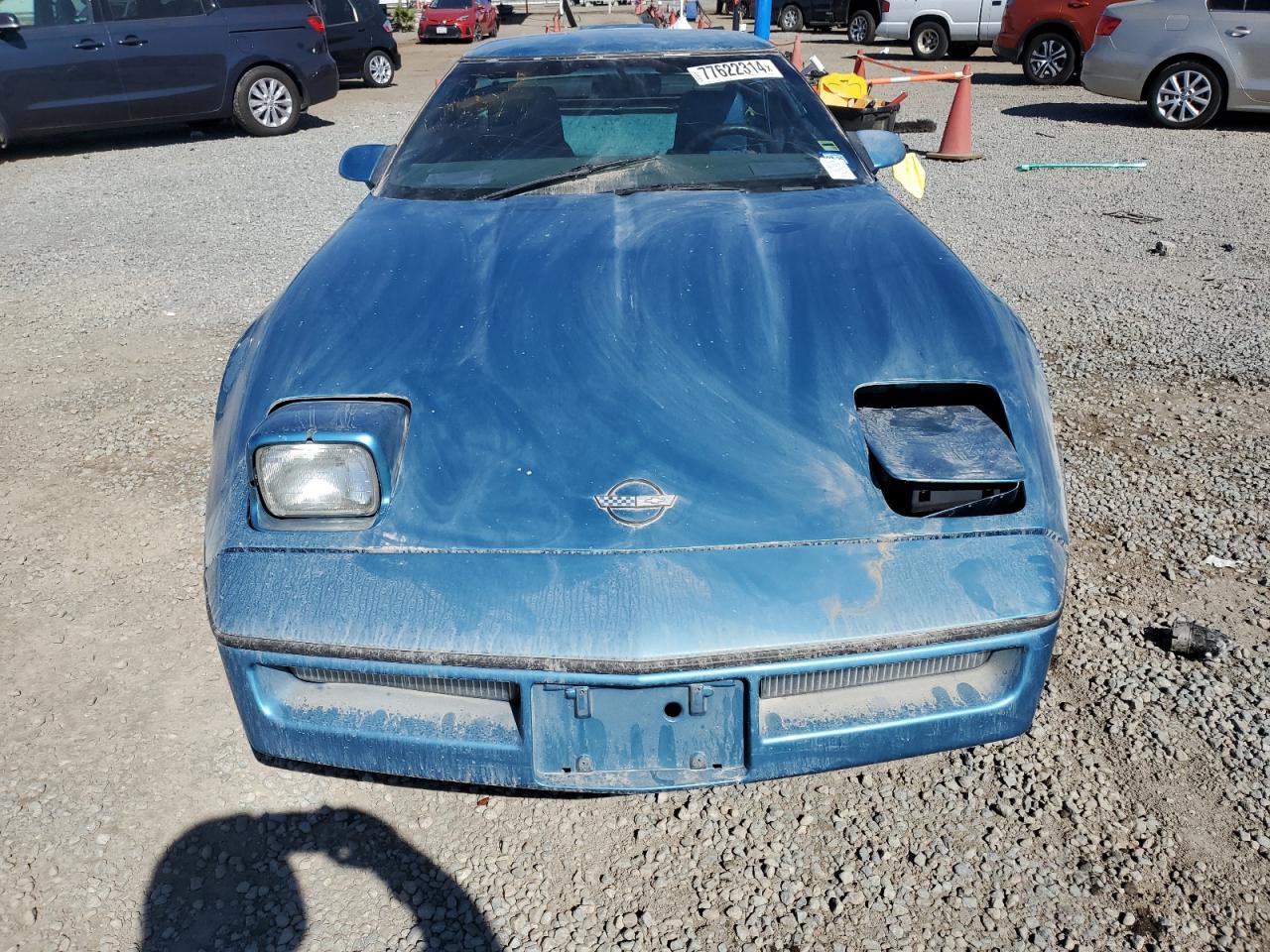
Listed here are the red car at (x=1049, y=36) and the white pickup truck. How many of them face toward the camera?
0

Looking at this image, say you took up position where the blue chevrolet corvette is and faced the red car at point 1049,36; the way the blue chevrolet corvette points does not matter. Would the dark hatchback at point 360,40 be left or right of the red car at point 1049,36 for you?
left

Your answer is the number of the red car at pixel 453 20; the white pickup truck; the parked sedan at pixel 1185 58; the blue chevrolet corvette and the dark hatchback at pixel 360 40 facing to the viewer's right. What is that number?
2

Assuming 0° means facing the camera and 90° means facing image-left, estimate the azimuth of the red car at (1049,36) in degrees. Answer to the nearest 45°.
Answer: approximately 270°

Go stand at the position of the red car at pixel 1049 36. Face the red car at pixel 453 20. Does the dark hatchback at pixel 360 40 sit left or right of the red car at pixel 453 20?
left

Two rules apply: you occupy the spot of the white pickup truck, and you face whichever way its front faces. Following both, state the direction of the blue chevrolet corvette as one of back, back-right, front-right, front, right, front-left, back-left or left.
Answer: right

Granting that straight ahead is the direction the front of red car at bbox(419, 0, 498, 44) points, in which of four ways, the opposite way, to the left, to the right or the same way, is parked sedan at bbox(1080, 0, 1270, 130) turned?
to the left

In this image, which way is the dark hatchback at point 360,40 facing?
to the viewer's left

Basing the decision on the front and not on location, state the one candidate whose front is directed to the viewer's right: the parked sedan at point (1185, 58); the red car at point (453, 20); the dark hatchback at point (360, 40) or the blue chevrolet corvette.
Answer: the parked sedan

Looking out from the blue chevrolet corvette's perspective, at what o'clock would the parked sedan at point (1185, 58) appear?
The parked sedan is roughly at 7 o'clock from the blue chevrolet corvette.

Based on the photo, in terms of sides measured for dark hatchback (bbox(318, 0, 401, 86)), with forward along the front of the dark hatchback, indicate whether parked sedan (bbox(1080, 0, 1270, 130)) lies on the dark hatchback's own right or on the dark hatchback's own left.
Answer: on the dark hatchback's own left

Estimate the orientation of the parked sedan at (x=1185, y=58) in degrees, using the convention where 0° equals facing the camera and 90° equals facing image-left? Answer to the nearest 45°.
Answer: approximately 270°

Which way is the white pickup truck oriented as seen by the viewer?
to the viewer's right
